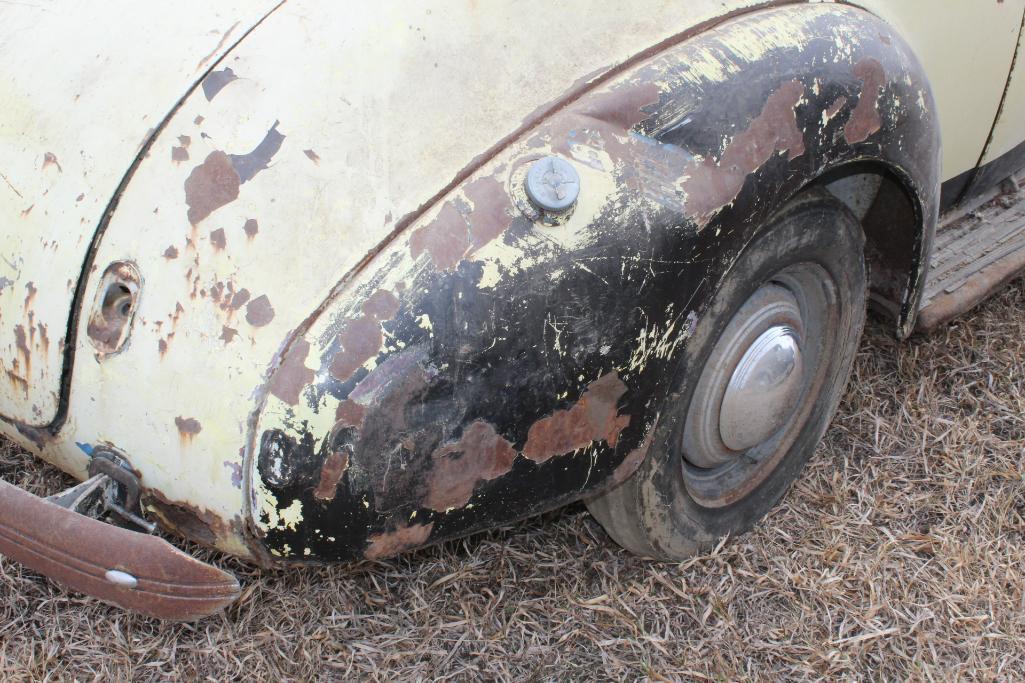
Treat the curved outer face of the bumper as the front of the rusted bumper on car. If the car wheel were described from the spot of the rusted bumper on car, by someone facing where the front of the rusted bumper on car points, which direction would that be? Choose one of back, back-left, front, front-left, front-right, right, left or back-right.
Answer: back-left

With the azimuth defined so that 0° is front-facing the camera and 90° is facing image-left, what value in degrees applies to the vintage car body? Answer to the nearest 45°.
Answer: approximately 225°
